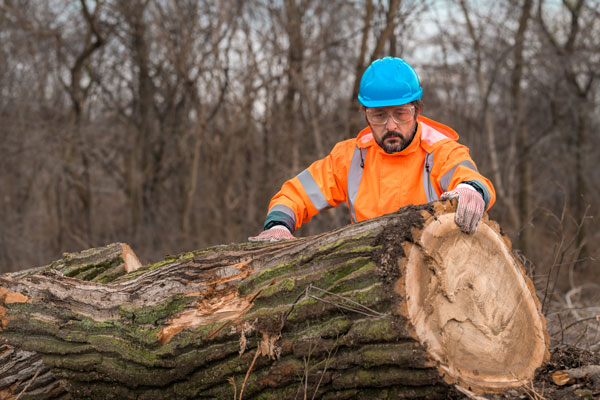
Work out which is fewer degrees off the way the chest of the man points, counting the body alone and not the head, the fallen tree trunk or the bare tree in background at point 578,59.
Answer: the fallen tree trunk

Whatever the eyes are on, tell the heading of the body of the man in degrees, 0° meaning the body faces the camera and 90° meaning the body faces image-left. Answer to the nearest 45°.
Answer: approximately 0°

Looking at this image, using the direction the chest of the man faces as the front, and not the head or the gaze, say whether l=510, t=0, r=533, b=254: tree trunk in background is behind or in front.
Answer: behind

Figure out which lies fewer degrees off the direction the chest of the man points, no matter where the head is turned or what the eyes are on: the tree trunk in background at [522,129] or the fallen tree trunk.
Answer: the fallen tree trunk

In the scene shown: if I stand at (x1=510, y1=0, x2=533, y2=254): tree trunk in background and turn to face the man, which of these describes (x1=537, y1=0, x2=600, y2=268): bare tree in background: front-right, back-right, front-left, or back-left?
back-left
